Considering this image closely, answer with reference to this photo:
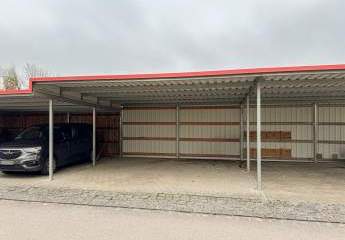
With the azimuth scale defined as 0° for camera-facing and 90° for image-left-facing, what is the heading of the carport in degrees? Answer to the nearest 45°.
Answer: approximately 0°

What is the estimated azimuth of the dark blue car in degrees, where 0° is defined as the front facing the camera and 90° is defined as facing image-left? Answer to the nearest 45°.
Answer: approximately 45°

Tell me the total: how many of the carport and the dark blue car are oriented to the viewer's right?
0
